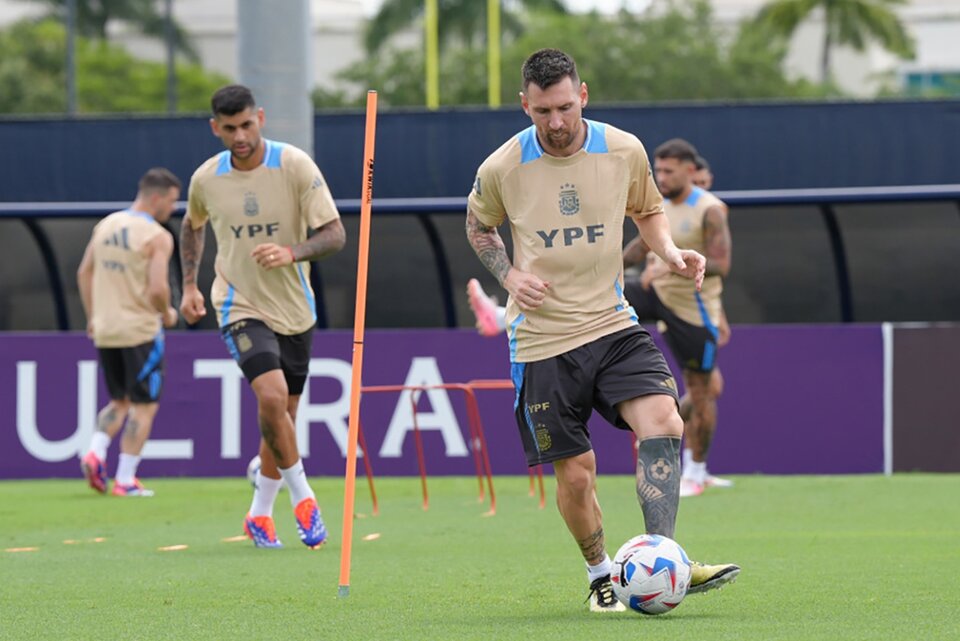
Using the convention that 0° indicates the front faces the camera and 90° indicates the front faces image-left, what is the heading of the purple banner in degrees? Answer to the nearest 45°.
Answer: approximately 0°

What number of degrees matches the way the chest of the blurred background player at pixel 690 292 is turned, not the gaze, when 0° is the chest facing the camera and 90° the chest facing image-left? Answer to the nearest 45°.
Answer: approximately 45°

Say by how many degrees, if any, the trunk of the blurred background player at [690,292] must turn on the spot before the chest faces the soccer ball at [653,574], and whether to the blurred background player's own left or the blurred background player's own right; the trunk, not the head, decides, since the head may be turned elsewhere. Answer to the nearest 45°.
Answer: approximately 45° to the blurred background player's own left

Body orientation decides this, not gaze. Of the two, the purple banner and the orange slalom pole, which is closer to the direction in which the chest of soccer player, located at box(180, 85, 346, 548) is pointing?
the orange slalom pole

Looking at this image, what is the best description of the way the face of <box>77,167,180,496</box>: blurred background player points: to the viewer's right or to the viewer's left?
to the viewer's right

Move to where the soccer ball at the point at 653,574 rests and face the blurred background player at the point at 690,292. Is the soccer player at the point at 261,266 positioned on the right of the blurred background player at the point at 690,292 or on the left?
left
